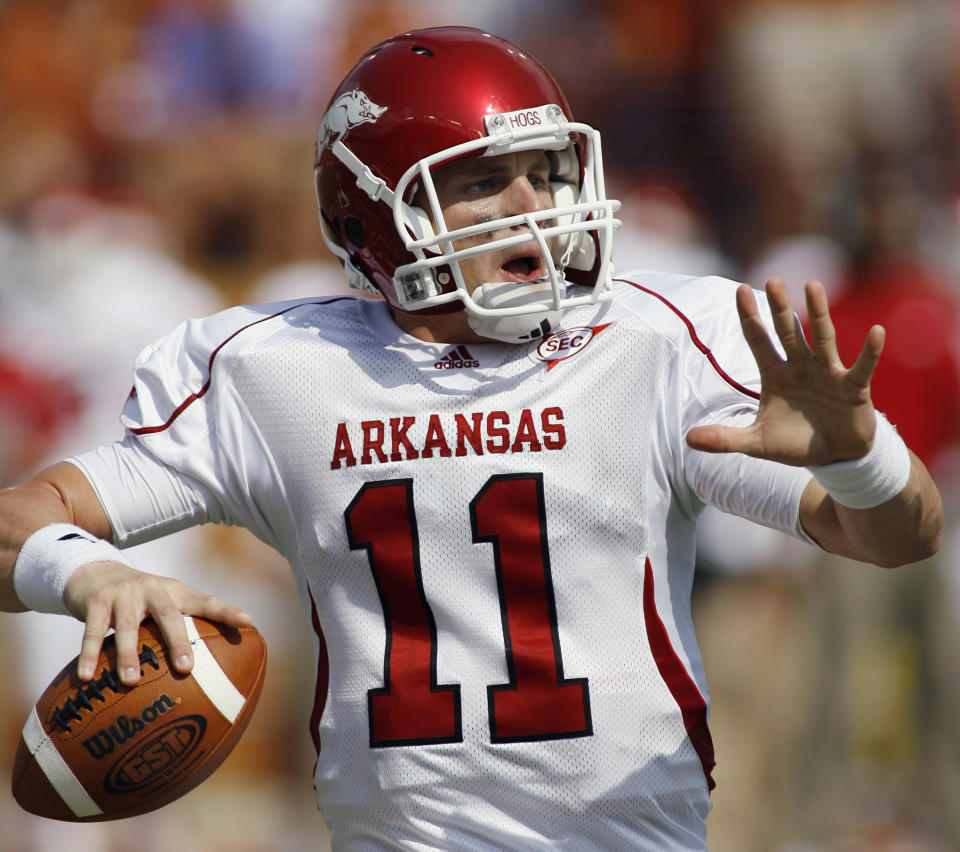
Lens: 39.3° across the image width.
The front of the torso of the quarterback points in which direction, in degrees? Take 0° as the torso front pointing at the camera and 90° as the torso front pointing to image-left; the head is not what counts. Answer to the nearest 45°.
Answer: approximately 0°
